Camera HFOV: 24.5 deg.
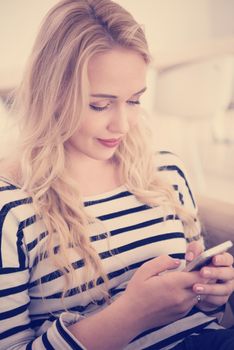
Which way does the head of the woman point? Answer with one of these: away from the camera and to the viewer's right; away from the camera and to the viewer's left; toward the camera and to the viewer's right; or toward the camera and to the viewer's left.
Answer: toward the camera and to the viewer's right

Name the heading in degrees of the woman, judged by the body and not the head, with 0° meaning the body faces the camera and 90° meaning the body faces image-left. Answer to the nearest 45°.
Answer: approximately 315°
